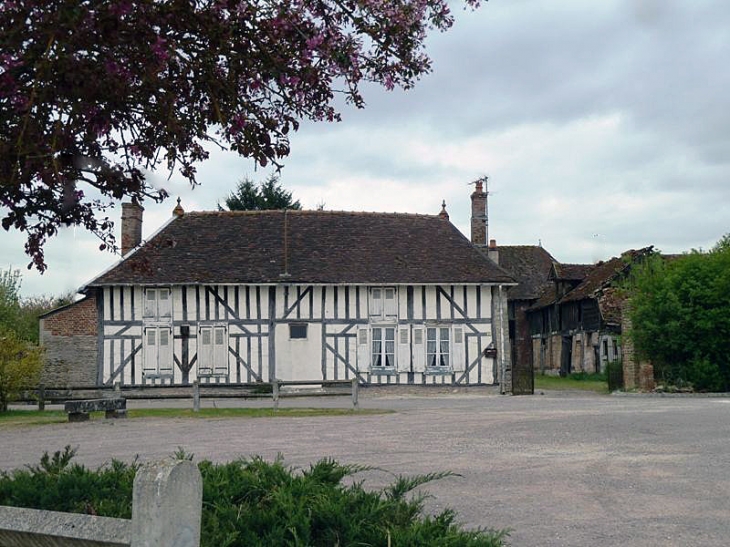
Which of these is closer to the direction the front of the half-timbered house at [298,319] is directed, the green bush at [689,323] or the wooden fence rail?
the wooden fence rail

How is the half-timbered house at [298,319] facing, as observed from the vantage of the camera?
facing the viewer

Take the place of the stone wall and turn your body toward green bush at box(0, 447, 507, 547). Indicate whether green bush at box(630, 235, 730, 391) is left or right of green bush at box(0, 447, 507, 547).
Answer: left

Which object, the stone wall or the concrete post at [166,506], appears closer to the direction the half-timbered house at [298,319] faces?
the concrete post

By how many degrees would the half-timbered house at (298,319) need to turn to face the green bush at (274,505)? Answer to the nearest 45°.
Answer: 0° — it already faces it

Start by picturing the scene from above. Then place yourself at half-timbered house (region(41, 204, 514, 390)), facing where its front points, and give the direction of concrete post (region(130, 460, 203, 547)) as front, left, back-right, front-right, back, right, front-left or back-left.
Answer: front

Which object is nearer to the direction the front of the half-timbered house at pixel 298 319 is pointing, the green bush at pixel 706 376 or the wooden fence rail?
the wooden fence rail

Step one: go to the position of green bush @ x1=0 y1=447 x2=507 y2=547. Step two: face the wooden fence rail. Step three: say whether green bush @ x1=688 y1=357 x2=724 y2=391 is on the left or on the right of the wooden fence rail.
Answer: right

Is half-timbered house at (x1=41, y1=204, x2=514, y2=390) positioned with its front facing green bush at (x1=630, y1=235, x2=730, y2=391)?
no
